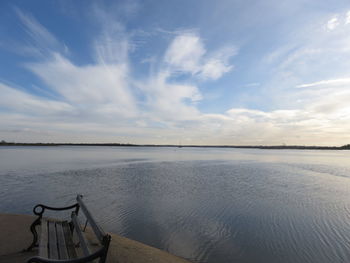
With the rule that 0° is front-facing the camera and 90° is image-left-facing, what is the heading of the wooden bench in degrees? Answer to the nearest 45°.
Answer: approximately 90°
